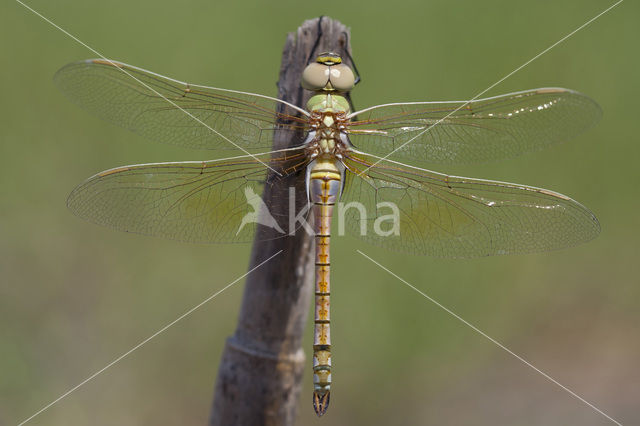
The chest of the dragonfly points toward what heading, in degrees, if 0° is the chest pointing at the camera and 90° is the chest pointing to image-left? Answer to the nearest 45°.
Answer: approximately 180°
